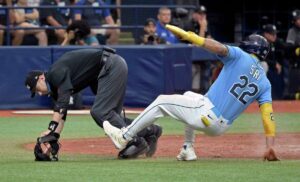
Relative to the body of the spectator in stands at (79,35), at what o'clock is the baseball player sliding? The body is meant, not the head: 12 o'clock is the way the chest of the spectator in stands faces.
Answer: The baseball player sliding is roughly at 10 o'clock from the spectator in stands.

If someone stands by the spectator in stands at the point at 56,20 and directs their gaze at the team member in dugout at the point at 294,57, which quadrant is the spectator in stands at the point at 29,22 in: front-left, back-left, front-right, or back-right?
back-right

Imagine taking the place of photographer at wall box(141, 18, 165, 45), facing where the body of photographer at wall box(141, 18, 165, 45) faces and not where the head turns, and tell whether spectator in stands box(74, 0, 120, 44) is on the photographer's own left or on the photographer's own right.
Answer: on the photographer's own right

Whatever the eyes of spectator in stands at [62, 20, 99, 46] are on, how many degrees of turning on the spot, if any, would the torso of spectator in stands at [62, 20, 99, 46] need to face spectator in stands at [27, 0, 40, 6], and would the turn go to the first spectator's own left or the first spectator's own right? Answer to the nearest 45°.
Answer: approximately 90° to the first spectator's own right

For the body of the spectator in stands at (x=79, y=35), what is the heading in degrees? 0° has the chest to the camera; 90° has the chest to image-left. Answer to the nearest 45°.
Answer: approximately 45°

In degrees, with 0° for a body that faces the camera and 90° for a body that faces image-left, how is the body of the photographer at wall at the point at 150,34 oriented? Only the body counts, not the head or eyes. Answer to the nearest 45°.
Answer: approximately 0°
